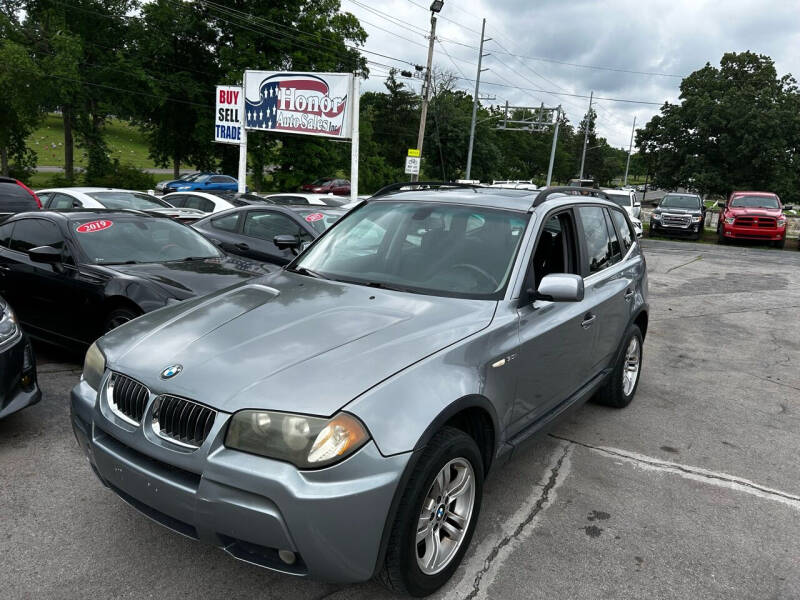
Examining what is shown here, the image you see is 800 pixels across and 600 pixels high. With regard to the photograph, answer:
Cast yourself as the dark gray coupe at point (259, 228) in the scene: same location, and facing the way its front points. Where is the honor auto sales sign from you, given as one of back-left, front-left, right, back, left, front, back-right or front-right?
back-left

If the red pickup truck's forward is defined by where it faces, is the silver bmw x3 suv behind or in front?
in front

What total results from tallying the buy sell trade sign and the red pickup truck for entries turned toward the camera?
2

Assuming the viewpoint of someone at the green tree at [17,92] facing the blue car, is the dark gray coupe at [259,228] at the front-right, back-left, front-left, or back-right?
front-right

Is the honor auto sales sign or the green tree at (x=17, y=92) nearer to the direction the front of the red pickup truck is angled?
the honor auto sales sign

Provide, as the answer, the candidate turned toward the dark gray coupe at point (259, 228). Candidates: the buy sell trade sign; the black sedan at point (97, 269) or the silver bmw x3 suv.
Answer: the buy sell trade sign

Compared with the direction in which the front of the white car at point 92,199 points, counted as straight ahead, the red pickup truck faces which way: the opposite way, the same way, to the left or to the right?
to the right

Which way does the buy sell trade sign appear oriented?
toward the camera

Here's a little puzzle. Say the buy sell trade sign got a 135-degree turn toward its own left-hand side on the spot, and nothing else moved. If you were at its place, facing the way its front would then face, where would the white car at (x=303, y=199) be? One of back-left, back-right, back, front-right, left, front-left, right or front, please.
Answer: right

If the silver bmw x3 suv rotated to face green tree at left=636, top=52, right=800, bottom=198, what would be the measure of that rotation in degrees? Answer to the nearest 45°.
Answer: approximately 180°

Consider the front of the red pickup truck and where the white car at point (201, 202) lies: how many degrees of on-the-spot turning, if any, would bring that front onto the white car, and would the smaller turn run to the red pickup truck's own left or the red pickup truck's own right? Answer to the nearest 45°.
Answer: approximately 45° to the red pickup truck's own right

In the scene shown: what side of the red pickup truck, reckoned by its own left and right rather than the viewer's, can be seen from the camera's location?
front

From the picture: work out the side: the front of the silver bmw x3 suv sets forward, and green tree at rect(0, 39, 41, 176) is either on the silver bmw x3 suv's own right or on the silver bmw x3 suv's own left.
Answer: on the silver bmw x3 suv's own right

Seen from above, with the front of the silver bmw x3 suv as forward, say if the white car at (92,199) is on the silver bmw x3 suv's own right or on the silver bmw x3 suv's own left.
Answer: on the silver bmw x3 suv's own right

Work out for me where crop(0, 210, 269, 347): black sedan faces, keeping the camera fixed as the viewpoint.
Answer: facing the viewer and to the right of the viewer

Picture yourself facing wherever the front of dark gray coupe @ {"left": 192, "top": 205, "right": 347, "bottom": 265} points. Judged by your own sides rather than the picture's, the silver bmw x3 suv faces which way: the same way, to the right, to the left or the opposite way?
to the right
